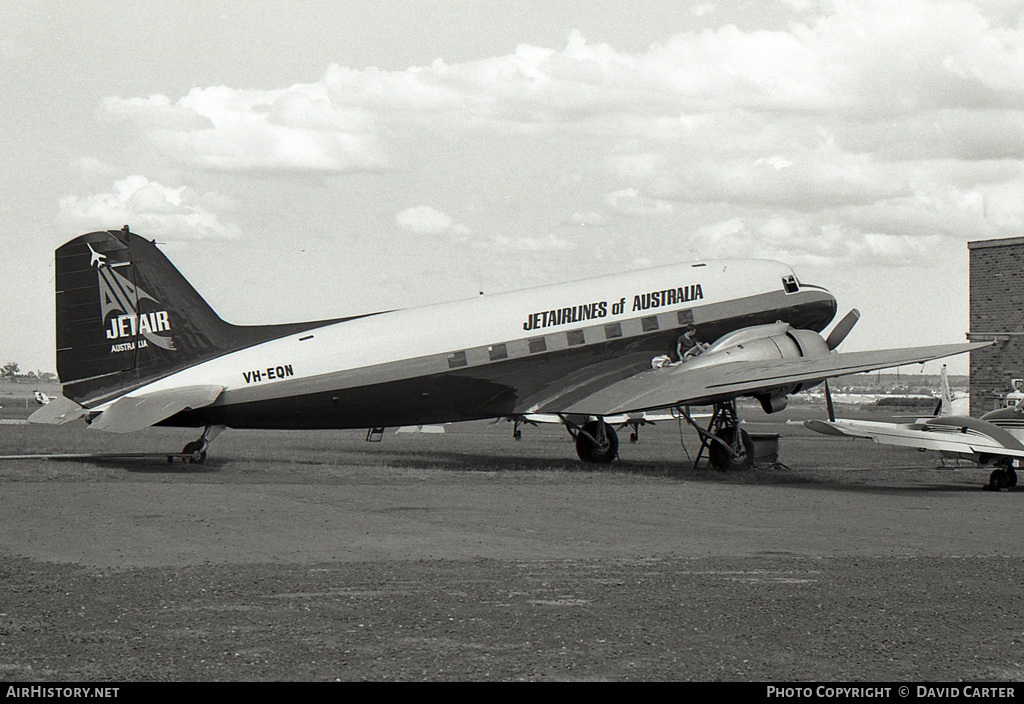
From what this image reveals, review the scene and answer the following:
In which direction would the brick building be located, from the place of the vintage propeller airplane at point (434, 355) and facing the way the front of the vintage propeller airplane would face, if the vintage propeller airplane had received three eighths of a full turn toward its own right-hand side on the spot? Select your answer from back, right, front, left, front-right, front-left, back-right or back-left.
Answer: back-left

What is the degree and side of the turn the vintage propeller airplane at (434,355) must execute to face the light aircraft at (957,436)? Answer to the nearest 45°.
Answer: approximately 45° to its right

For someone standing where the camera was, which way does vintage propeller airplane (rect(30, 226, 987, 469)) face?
facing away from the viewer and to the right of the viewer
